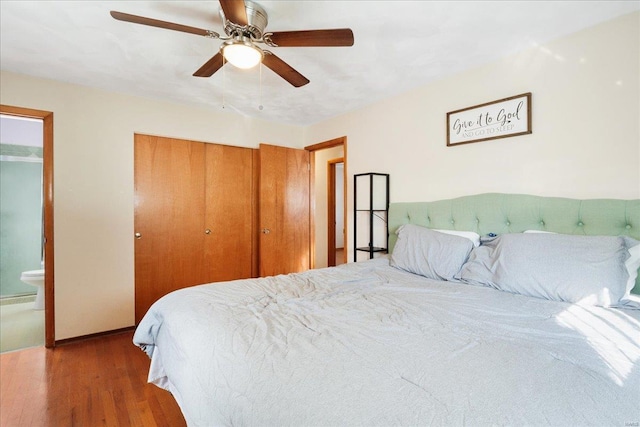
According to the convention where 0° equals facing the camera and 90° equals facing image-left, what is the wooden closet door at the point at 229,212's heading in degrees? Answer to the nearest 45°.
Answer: approximately 315°

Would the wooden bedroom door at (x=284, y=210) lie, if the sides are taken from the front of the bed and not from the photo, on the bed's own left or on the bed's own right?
on the bed's own right

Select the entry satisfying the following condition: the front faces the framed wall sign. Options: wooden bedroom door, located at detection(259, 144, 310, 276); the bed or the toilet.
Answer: the wooden bedroom door

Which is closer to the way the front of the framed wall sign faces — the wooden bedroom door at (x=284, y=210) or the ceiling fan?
the ceiling fan

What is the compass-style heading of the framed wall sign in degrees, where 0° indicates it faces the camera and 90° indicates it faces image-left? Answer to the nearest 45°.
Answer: approximately 45°

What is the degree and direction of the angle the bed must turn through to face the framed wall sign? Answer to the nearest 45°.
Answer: approximately 180°

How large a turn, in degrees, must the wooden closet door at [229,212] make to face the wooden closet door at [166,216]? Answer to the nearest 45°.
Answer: approximately 135° to its right

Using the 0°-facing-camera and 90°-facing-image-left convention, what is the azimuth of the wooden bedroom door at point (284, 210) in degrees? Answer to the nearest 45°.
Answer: approximately 315°
